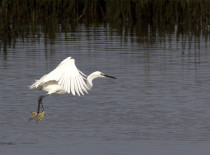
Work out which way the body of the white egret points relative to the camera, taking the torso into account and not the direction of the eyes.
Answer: to the viewer's right
